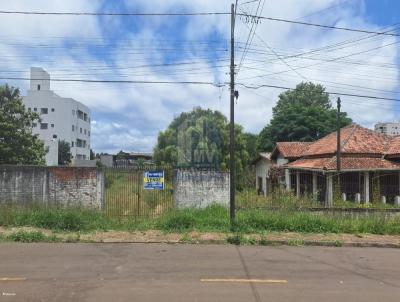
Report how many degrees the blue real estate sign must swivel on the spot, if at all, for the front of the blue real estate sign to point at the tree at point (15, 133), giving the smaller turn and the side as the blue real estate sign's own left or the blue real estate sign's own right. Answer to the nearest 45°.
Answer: approximately 135° to the blue real estate sign's own right

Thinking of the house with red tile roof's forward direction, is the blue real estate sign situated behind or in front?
in front

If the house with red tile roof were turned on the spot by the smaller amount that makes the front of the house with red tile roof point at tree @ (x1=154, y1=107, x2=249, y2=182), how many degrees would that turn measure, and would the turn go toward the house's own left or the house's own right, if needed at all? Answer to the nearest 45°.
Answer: approximately 135° to the house's own right

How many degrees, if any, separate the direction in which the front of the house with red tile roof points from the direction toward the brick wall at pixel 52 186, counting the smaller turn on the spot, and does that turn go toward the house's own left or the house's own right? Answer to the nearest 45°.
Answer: approximately 45° to the house's own right

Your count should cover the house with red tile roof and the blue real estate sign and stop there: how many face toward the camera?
2

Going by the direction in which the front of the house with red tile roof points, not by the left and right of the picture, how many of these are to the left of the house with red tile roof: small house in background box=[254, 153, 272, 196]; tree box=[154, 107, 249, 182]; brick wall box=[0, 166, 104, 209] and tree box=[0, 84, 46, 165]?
0

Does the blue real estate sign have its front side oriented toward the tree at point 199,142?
no

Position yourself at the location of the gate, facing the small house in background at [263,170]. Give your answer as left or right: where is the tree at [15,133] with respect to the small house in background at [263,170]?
left

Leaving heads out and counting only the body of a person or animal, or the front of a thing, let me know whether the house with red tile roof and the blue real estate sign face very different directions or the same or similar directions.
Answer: same or similar directions

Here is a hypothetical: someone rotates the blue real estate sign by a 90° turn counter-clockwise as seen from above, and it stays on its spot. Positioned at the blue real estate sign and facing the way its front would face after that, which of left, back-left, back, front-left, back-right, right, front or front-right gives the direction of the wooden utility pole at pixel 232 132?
front-right

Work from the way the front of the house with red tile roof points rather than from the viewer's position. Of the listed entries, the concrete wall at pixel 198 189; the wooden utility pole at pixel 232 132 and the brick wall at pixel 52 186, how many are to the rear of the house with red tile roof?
0

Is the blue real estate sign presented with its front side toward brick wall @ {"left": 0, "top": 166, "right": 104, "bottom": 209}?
no

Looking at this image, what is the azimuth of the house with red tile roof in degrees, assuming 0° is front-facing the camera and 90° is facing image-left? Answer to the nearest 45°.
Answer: approximately 0°

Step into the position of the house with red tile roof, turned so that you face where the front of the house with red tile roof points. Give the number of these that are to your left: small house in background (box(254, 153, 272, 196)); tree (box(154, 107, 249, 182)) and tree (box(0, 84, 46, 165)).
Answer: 0

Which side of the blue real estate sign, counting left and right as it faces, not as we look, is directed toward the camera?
front

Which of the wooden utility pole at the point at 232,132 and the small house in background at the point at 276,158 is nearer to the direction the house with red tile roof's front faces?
the wooden utility pole

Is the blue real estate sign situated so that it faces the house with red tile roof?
no
